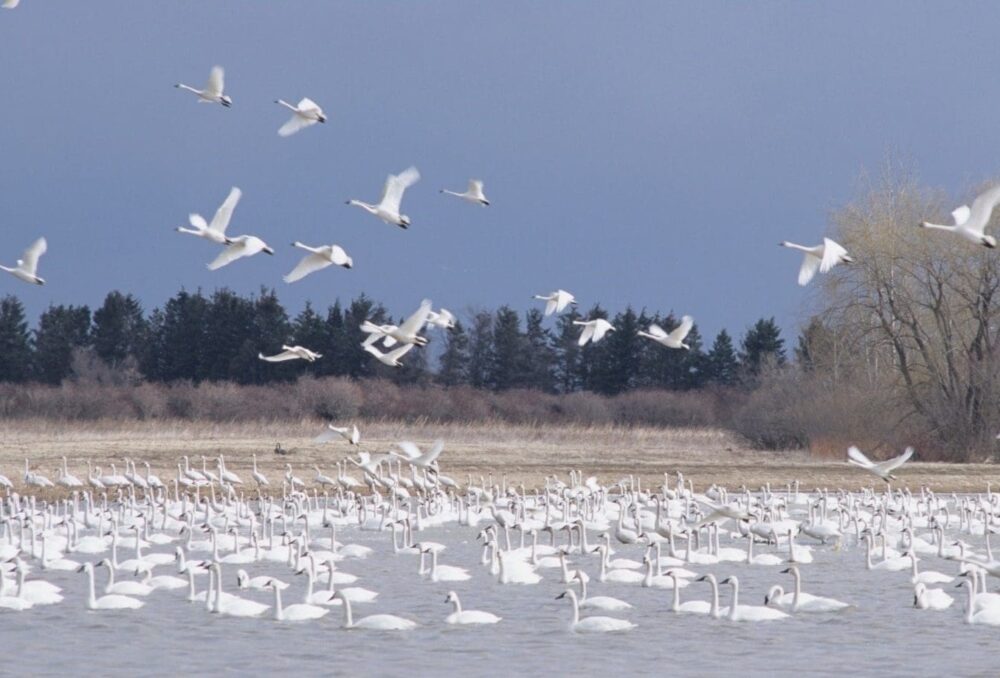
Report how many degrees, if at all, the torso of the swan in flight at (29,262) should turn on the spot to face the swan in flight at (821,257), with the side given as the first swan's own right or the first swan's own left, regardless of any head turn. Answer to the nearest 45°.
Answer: approximately 135° to the first swan's own left

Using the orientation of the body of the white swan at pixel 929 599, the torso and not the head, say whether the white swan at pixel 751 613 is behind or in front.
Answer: in front

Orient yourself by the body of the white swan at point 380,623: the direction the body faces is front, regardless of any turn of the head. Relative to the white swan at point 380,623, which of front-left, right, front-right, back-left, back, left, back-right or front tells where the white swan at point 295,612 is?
front-right

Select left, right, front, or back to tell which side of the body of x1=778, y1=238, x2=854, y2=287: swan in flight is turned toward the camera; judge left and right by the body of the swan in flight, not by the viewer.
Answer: left

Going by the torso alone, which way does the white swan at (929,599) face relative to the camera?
to the viewer's left

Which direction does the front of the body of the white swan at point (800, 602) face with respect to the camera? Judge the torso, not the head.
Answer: to the viewer's left

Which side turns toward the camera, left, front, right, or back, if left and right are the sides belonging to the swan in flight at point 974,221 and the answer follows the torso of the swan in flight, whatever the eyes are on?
left

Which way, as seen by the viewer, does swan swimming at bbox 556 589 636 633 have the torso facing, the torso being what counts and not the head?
to the viewer's left

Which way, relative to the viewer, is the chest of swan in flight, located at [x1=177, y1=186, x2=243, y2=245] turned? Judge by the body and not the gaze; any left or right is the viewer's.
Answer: facing to the left of the viewer

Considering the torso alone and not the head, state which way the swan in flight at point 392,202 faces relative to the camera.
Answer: to the viewer's left

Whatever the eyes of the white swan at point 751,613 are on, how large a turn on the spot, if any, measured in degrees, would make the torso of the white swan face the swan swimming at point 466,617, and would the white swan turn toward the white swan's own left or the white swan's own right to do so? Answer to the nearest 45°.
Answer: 0° — it already faces it

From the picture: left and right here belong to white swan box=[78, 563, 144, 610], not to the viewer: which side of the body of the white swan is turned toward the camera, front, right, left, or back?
left

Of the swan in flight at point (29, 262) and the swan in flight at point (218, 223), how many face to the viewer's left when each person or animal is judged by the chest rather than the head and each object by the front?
2

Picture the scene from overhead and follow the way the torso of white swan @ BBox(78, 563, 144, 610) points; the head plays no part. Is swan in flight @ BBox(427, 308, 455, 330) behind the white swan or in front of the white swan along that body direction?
behind

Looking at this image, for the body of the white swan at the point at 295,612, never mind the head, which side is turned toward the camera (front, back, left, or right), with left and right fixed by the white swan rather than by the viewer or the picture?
left

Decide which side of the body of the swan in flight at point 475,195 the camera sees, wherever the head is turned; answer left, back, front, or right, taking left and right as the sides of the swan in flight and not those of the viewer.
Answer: left

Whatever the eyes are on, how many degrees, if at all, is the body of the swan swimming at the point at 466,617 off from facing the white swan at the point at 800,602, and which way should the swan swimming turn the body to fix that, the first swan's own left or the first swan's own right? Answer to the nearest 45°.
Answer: approximately 180°
